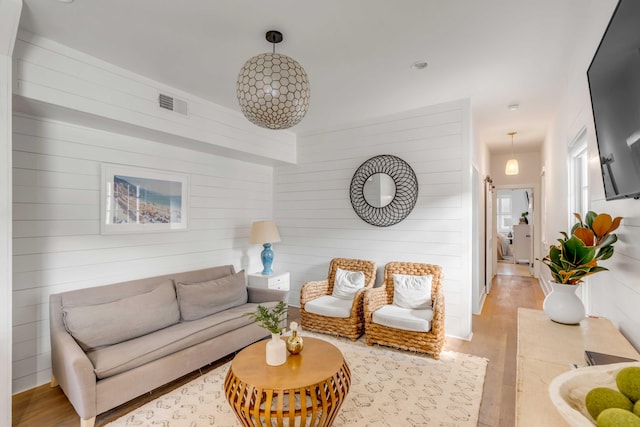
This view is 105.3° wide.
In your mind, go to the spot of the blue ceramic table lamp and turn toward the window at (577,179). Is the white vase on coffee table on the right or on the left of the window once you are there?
right

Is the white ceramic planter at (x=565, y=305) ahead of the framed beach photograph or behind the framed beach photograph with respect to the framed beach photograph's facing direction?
ahead

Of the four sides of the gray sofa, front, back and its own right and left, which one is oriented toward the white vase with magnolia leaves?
front

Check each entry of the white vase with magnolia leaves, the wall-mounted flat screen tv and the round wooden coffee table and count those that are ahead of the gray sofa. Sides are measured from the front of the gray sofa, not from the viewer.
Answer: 3

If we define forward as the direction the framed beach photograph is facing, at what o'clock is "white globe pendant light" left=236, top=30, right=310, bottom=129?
The white globe pendant light is roughly at 1 o'clock from the framed beach photograph.

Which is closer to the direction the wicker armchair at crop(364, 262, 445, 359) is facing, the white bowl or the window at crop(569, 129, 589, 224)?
the white bowl

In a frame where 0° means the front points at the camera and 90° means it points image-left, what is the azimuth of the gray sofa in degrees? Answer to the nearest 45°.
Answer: approximately 315°

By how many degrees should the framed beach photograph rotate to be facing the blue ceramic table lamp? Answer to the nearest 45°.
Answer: approximately 45° to its left

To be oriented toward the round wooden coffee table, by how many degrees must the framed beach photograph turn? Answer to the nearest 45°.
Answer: approximately 45° to its right

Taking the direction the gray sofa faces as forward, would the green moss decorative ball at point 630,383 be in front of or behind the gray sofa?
in front
